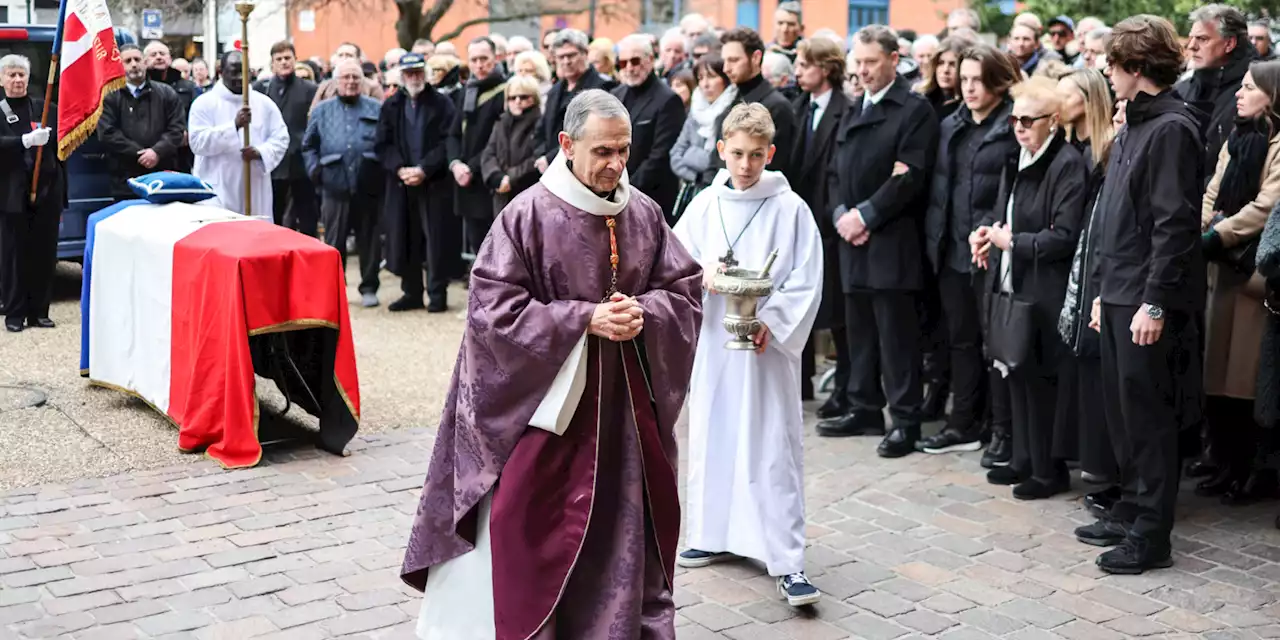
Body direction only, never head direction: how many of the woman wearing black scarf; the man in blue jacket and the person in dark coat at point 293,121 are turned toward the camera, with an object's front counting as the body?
2

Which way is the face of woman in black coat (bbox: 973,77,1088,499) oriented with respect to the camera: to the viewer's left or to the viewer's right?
to the viewer's left

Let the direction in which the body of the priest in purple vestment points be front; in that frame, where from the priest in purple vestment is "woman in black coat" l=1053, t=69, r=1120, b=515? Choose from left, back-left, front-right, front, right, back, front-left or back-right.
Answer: left

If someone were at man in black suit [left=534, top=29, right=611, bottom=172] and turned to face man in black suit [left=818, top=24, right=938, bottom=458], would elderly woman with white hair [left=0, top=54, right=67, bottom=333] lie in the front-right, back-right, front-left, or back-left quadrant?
back-right

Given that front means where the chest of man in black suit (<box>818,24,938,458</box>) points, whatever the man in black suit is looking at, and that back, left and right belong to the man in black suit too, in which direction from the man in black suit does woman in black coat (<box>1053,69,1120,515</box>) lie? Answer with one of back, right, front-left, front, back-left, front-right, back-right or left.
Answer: left

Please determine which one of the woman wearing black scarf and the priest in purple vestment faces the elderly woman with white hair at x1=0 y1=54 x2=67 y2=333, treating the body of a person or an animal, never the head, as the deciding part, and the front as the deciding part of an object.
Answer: the woman wearing black scarf

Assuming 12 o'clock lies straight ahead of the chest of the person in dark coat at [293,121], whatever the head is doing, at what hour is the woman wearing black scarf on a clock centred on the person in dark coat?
The woman wearing black scarf is roughly at 11 o'clock from the person in dark coat.

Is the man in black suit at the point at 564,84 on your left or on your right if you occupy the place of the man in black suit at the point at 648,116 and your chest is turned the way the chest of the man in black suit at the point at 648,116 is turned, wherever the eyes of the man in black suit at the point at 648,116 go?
on your right

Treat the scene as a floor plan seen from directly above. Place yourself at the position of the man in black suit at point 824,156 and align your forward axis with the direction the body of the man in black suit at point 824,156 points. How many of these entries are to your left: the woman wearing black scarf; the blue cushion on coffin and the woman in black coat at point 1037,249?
2

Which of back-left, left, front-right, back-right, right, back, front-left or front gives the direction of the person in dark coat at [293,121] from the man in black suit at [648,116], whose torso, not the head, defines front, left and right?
right

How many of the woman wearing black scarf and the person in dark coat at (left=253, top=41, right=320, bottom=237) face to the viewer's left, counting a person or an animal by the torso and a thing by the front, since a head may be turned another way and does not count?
1

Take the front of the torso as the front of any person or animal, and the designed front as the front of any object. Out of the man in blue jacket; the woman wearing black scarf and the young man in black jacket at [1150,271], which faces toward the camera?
the man in blue jacket

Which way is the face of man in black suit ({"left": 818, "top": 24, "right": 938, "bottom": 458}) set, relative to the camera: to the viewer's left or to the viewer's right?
to the viewer's left

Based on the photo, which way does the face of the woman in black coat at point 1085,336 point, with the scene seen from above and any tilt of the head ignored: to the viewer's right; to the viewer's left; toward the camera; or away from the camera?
to the viewer's left

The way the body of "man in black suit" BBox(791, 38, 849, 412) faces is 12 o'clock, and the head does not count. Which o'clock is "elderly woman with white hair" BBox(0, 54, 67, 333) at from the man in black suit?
The elderly woman with white hair is roughly at 2 o'clock from the man in black suit.
